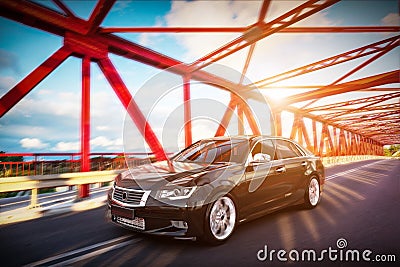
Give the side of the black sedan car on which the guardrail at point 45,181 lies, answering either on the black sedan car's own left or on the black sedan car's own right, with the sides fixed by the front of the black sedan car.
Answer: on the black sedan car's own right

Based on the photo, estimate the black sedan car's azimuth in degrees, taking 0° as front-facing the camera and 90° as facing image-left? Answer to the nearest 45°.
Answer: approximately 45°
